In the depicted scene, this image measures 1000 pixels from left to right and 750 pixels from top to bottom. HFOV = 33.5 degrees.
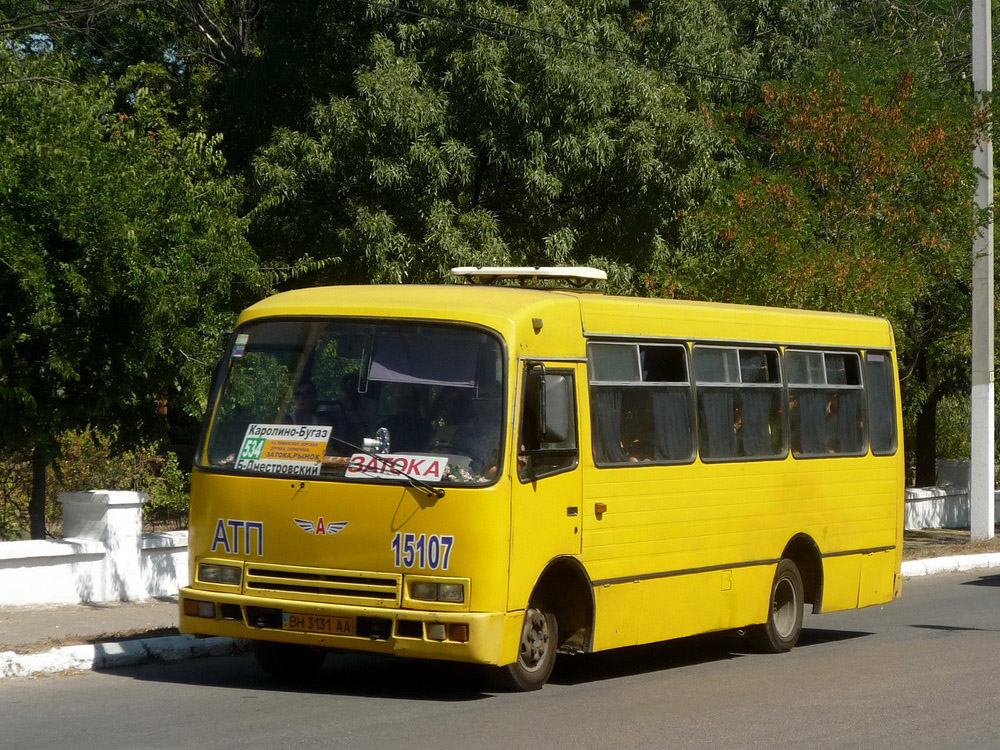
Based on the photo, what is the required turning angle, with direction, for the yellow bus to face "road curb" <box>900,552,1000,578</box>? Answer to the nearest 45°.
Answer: approximately 180°

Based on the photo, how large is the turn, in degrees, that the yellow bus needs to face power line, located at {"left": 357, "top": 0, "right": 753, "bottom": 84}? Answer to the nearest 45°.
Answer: approximately 135° to its right

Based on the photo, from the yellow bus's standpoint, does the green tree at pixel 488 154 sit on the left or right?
on its right

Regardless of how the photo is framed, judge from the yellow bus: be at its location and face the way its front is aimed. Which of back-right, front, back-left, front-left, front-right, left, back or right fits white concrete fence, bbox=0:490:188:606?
right

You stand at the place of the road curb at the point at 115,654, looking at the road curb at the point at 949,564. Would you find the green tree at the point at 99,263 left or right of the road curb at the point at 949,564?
left

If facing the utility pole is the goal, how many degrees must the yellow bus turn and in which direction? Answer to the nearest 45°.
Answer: approximately 180°

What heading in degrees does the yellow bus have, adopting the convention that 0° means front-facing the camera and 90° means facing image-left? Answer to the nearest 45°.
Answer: approximately 45°

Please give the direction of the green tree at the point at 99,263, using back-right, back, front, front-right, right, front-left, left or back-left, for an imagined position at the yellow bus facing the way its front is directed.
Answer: right
